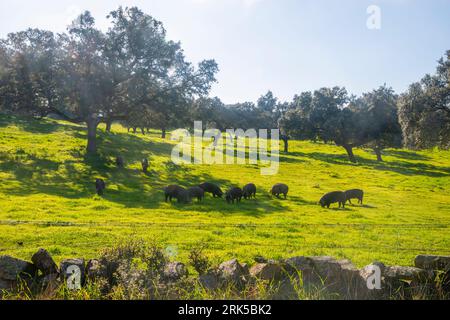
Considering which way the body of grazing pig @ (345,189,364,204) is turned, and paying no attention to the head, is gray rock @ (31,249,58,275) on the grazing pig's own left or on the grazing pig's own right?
on the grazing pig's own left

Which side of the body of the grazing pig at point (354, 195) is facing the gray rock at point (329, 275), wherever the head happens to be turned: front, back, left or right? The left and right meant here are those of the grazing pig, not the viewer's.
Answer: left

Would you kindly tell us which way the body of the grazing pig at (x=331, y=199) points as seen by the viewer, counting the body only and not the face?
to the viewer's left

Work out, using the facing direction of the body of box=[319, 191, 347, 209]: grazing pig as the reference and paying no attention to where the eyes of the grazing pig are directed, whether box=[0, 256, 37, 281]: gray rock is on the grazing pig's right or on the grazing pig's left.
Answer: on the grazing pig's left

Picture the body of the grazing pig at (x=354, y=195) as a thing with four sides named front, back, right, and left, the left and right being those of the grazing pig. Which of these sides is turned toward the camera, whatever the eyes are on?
left
